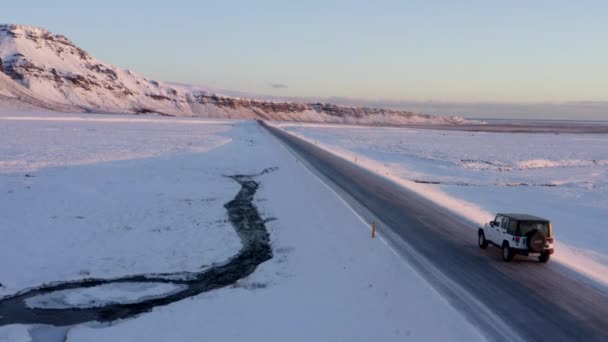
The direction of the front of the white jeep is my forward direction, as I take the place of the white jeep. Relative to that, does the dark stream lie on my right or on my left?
on my left

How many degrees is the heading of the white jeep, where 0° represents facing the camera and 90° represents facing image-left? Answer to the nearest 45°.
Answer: approximately 135°
